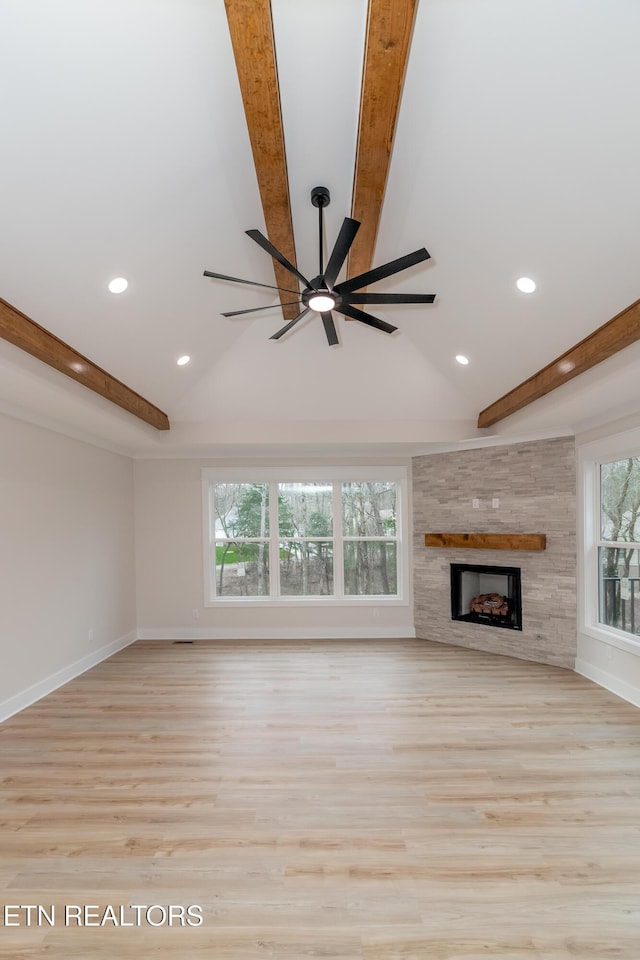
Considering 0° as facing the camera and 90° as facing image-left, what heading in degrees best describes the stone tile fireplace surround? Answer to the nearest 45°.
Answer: approximately 45°

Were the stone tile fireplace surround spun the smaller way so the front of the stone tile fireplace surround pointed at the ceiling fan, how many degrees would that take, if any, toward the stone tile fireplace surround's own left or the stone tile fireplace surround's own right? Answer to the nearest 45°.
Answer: approximately 45° to the stone tile fireplace surround's own left

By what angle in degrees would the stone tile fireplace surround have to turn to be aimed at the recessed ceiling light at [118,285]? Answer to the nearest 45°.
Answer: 0° — it already faces it

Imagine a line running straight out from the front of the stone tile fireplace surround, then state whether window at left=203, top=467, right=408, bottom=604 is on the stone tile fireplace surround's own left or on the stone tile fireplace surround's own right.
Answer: on the stone tile fireplace surround's own right
